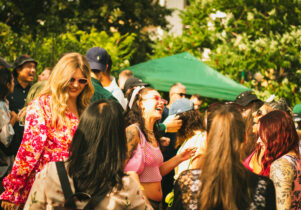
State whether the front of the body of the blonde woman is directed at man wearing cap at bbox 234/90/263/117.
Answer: no

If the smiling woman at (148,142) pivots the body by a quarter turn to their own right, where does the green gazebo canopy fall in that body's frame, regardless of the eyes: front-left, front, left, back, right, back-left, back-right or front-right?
back-right

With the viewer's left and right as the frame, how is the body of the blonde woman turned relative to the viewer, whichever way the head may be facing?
facing the viewer and to the right of the viewer

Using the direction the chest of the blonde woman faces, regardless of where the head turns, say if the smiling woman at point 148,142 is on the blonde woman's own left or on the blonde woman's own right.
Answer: on the blonde woman's own left

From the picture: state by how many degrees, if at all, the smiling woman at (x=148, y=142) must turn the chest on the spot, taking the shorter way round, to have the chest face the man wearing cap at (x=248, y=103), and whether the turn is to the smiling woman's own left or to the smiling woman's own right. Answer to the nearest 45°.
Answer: approximately 90° to the smiling woman's own left

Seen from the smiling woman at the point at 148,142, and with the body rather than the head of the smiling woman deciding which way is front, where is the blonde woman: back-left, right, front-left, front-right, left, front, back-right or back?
right

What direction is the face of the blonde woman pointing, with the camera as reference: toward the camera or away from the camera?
toward the camera

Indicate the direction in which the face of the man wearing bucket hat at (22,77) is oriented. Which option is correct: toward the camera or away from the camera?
toward the camera

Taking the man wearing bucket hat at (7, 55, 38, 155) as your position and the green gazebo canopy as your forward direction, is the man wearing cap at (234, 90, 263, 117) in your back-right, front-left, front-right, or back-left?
front-right

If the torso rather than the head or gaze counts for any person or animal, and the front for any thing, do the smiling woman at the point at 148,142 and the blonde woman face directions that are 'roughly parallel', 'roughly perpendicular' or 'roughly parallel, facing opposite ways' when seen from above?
roughly parallel

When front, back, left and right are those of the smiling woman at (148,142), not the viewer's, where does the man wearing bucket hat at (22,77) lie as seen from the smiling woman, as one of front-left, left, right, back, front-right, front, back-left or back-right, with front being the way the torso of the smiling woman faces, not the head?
back

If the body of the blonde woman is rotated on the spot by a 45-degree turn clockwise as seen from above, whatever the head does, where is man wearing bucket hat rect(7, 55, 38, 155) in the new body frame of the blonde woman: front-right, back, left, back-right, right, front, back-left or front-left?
back
